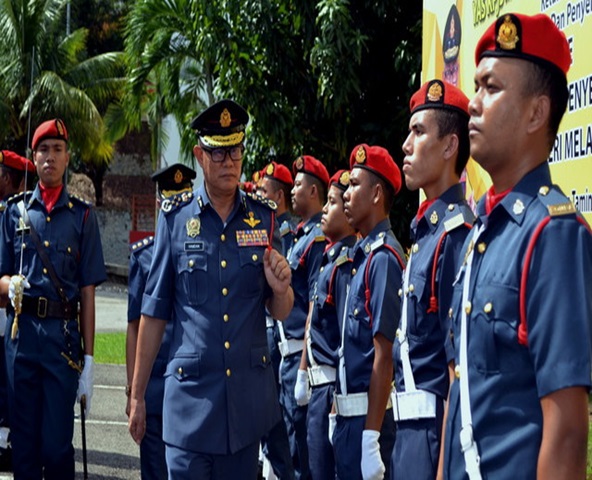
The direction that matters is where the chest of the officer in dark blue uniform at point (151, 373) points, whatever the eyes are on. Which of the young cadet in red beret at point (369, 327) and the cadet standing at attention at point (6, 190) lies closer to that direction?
the young cadet in red beret

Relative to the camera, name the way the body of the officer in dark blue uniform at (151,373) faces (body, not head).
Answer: toward the camera

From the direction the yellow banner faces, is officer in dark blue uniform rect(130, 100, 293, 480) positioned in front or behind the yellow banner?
in front

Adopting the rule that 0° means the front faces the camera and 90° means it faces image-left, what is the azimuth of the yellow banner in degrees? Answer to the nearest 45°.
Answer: approximately 45°

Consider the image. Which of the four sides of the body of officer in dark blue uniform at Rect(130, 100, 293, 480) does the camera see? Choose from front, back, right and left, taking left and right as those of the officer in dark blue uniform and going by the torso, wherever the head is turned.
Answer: front

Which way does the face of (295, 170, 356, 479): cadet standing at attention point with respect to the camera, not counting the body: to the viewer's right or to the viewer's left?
to the viewer's left

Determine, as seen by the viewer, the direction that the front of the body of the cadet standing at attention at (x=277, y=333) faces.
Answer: to the viewer's left

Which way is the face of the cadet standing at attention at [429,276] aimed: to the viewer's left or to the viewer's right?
to the viewer's left

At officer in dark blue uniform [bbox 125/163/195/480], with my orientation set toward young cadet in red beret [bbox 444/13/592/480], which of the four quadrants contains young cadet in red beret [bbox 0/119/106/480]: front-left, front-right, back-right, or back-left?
back-right

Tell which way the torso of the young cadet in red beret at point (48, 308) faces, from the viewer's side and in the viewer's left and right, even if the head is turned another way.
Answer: facing the viewer

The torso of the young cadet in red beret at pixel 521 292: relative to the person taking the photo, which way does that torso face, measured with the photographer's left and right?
facing the viewer and to the left of the viewer

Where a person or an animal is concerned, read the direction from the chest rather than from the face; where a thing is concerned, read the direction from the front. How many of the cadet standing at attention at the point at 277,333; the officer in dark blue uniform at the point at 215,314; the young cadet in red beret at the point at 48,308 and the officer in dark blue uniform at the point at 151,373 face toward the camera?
3
